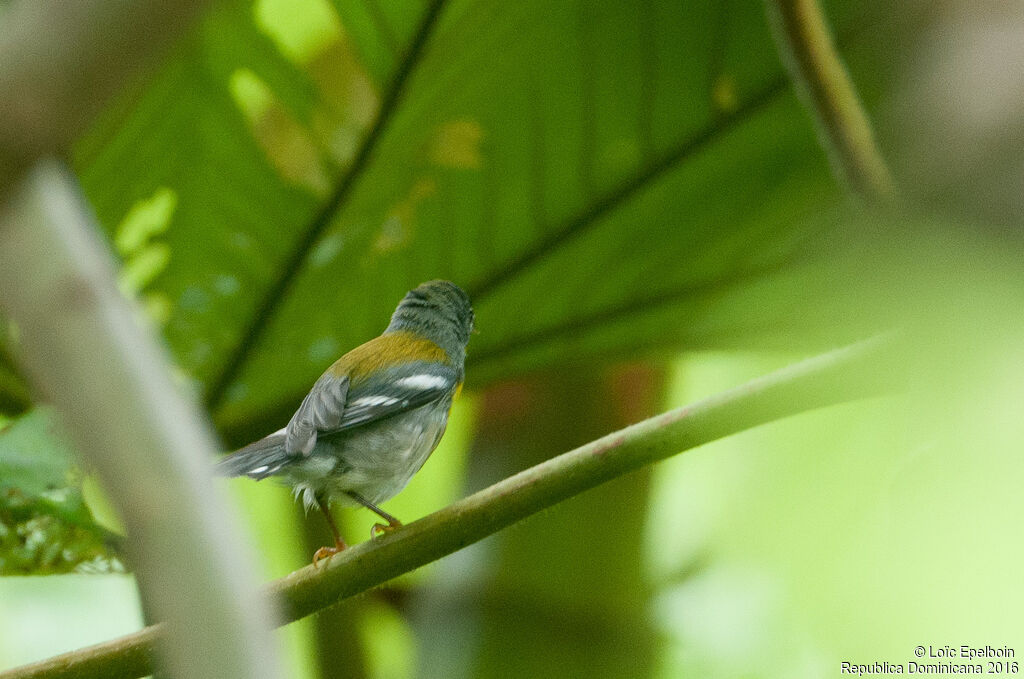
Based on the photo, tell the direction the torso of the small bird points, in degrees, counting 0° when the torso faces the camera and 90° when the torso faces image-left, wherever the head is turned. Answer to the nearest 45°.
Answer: approximately 225°
